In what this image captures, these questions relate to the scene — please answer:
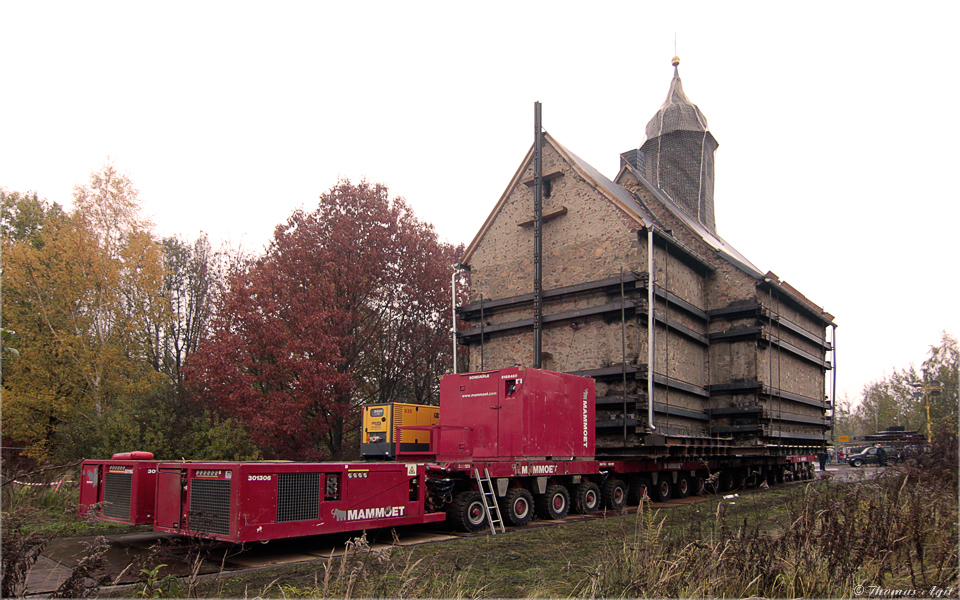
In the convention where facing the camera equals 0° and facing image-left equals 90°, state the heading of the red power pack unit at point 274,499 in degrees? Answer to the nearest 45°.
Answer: approximately 45°

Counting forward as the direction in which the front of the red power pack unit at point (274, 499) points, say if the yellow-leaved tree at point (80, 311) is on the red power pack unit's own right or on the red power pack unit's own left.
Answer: on the red power pack unit's own right

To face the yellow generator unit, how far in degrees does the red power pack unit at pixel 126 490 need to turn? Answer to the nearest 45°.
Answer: approximately 180°

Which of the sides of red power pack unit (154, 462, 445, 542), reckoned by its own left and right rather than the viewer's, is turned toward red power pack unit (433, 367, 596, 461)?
back

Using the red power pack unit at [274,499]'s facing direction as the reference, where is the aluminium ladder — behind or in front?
behind

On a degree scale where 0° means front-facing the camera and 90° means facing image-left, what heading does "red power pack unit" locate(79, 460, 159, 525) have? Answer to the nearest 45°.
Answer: approximately 45°

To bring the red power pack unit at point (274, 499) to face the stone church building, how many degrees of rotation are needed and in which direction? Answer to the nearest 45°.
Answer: approximately 180°
